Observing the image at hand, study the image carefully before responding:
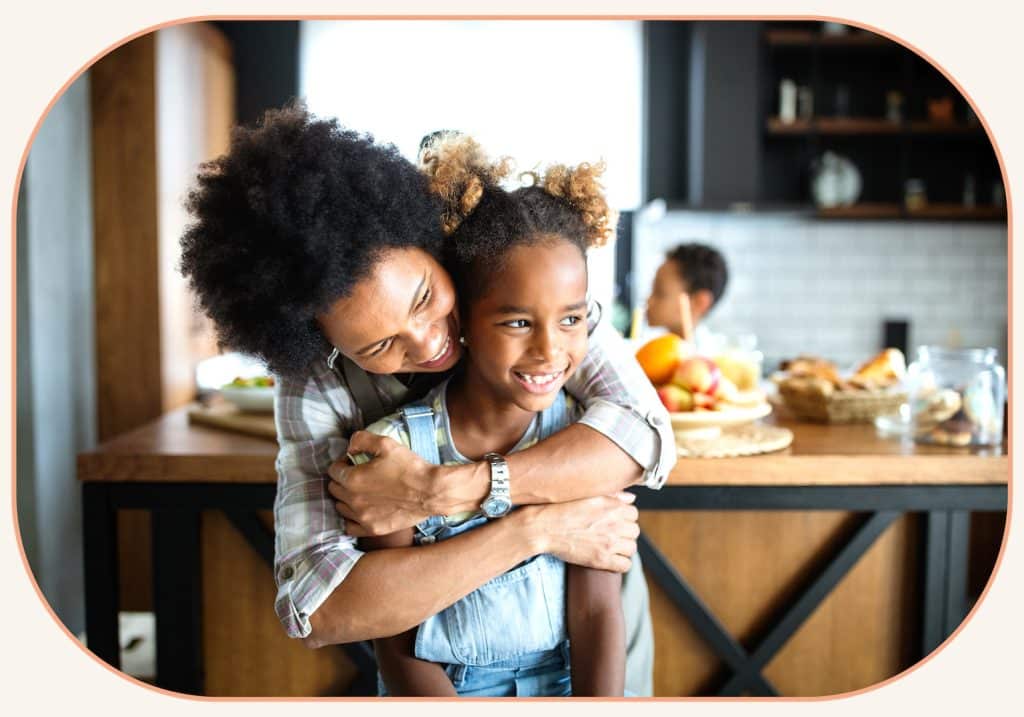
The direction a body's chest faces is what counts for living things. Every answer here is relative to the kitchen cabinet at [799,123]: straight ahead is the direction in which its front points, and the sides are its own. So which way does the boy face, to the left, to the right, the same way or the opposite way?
to the right

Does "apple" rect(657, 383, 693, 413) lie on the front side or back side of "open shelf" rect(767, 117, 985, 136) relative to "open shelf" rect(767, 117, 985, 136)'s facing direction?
on the front side

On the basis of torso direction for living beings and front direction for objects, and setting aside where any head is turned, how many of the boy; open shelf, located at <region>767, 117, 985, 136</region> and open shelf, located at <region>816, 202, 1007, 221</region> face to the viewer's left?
1

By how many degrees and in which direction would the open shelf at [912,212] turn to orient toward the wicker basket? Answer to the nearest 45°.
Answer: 0° — it already faces it

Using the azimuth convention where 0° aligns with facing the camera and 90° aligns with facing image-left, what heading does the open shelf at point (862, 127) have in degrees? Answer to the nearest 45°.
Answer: approximately 0°

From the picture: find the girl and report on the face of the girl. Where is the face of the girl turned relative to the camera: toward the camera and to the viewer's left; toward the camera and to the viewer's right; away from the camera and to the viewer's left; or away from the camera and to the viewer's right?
toward the camera and to the viewer's right

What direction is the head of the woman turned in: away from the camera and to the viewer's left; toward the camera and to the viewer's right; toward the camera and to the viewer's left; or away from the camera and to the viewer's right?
toward the camera and to the viewer's right

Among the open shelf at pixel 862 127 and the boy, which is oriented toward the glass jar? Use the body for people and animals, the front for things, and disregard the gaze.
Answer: the open shelf

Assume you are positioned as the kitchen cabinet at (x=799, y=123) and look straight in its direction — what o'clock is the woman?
The woman is roughly at 12 o'clock from the kitchen cabinet.

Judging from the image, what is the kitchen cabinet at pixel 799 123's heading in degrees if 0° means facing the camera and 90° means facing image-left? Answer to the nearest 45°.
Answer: approximately 0°

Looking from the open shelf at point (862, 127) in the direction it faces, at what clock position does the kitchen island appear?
The kitchen island is roughly at 12 o'clock from the open shelf.

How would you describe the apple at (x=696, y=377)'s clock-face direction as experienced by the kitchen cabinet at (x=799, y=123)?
The apple is roughly at 12 o'clock from the kitchen cabinet.
